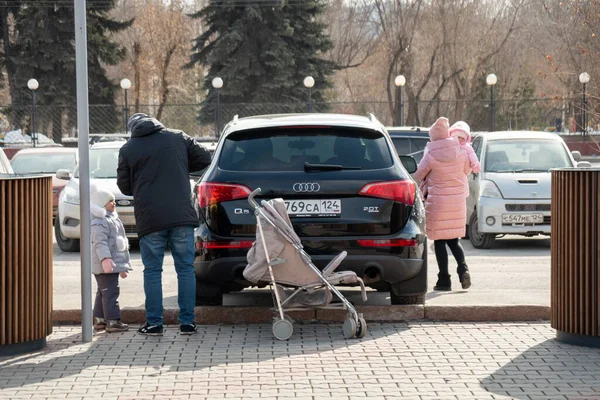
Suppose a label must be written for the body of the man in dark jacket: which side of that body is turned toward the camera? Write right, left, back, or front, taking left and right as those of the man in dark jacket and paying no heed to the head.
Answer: back

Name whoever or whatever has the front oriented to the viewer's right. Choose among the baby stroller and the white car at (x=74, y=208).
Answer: the baby stroller

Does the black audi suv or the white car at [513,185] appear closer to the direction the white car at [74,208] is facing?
the black audi suv

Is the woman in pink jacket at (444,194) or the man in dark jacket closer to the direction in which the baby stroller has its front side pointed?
the woman in pink jacket

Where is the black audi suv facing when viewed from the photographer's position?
facing away from the viewer

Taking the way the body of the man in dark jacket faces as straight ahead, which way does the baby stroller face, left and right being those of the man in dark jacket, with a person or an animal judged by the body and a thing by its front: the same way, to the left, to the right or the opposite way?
to the right

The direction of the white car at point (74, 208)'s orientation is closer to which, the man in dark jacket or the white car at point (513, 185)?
the man in dark jacket

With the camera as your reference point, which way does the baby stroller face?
facing to the right of the viewer

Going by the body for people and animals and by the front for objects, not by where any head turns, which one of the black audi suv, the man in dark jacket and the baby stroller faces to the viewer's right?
the baby stroller
